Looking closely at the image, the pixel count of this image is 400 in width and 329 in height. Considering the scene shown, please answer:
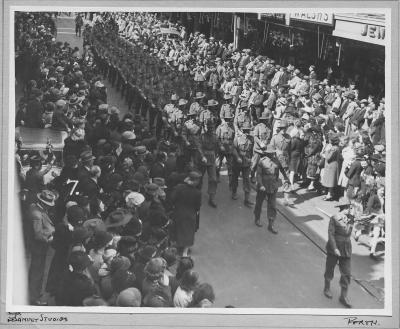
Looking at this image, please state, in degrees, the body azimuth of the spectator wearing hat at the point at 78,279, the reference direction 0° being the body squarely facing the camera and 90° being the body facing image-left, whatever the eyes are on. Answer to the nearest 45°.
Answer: approximately 225°

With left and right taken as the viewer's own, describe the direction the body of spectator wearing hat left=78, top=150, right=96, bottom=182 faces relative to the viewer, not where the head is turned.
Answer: facing to the right of the viewer

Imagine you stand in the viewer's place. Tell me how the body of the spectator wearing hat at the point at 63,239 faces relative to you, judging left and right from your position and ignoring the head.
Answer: facing to the right of the viewer

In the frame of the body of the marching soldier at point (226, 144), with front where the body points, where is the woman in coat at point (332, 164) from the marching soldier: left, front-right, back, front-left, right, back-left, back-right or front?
front-left
